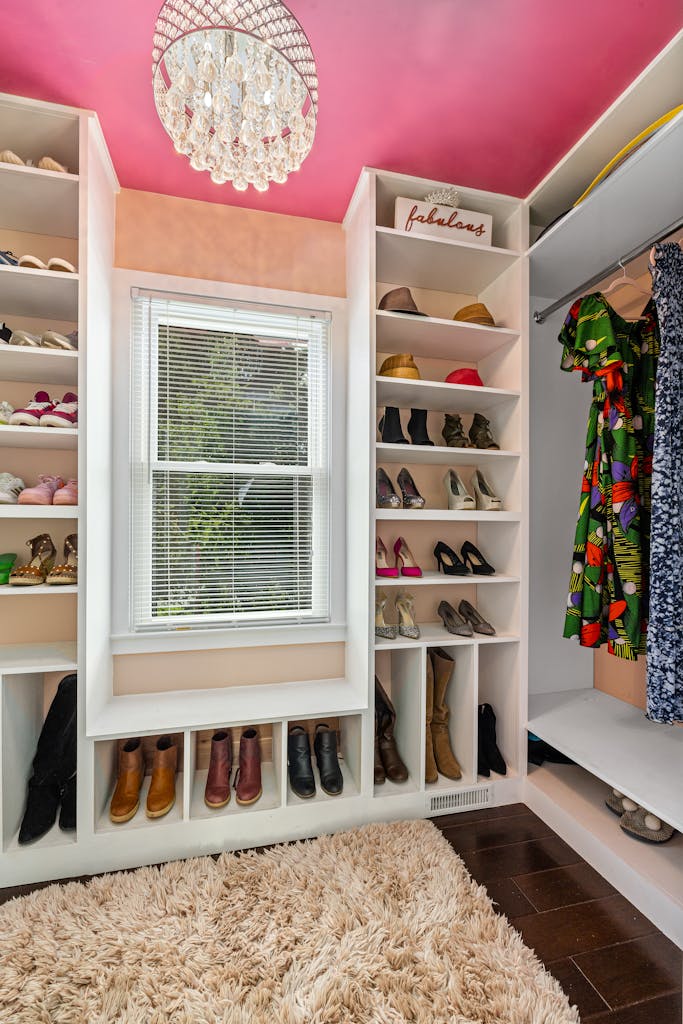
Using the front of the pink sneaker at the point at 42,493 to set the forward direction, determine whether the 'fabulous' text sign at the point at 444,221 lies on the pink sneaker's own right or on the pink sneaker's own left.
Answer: on the pink sneaker's own left

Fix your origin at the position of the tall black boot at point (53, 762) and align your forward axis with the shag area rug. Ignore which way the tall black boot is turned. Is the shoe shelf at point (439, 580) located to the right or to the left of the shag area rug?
left

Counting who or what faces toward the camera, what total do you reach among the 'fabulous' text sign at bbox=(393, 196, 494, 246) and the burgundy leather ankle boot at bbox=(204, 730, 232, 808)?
2

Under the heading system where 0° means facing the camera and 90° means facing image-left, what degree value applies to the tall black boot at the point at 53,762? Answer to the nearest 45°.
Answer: approximately 45°

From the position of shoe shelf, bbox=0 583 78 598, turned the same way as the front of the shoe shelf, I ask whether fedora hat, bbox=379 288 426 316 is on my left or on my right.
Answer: on my left
